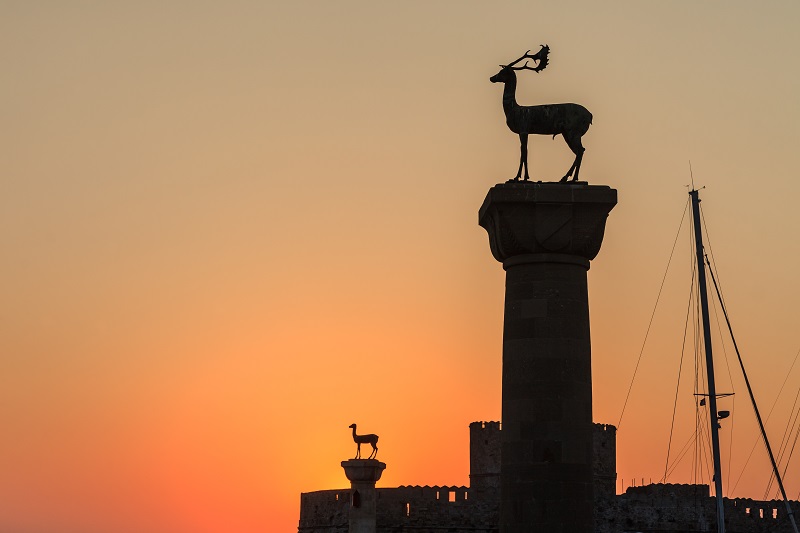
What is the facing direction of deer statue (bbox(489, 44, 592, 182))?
to the viewer's left

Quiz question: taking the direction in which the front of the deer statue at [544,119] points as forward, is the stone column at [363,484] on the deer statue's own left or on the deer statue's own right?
on the deer statue's own right
